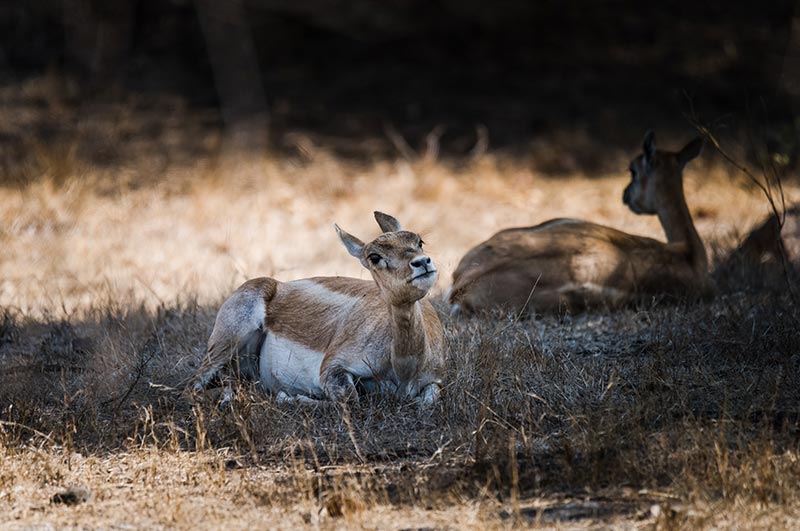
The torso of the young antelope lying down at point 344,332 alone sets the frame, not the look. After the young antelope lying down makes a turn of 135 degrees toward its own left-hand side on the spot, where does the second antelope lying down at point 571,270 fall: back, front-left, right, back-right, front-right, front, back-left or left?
front-right

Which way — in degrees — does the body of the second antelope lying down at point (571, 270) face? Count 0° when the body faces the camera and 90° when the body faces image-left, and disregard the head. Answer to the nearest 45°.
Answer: approximately 270°
